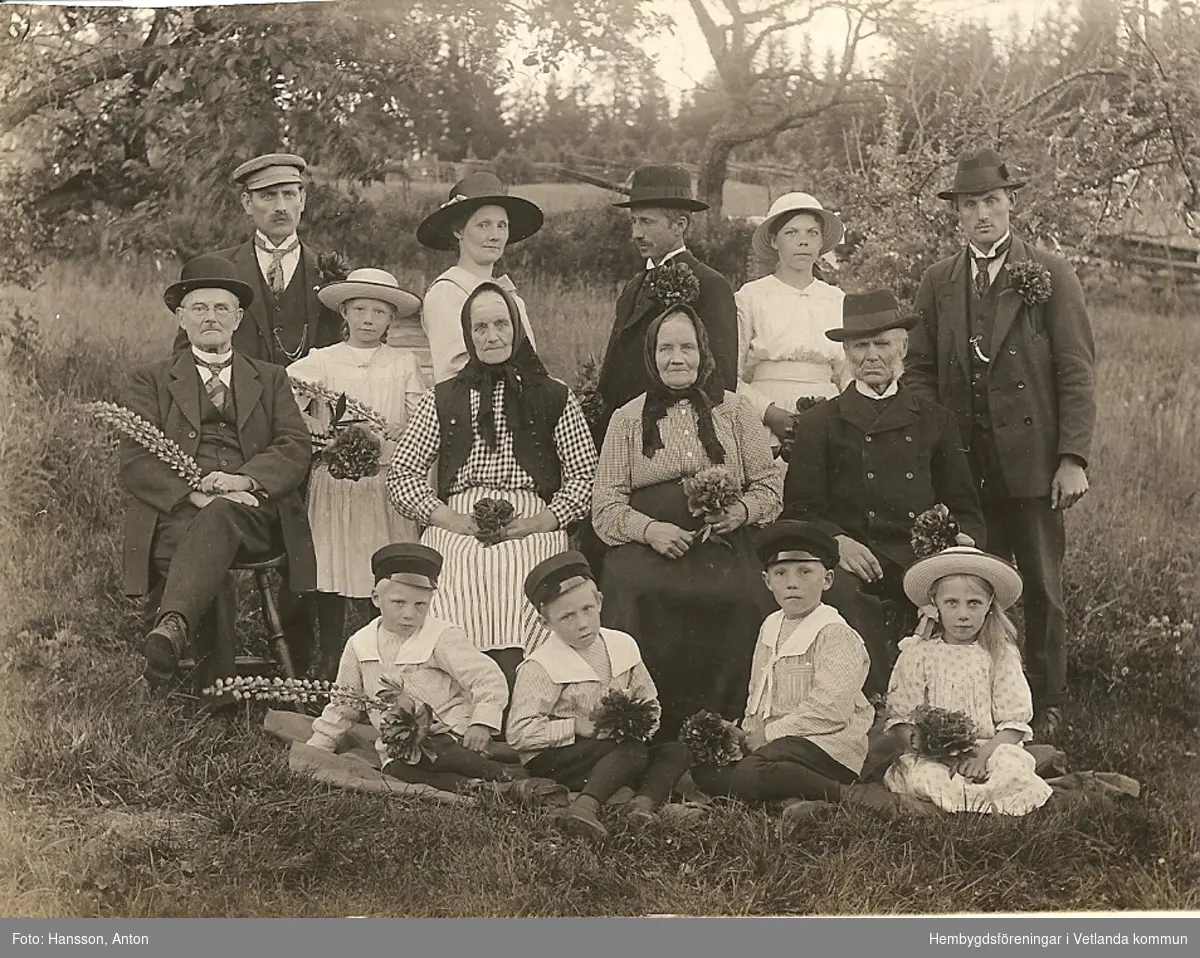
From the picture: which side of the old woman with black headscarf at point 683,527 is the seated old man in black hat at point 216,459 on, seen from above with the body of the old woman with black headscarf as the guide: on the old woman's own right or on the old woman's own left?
on the old woman's own right

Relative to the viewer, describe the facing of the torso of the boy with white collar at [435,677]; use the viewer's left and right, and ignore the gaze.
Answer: facing the viewer

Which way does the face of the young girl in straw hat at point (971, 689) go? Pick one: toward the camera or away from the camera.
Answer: toward the camera

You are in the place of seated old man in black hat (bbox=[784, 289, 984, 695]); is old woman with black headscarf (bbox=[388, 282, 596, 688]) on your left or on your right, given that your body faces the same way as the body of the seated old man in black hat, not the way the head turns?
on your right

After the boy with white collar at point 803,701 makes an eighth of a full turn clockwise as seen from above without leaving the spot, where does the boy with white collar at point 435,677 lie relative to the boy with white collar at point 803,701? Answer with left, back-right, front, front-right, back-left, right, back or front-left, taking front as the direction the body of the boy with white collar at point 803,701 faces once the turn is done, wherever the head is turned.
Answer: front

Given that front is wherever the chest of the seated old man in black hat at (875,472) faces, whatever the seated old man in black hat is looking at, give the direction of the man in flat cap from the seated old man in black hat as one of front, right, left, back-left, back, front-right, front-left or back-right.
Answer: right

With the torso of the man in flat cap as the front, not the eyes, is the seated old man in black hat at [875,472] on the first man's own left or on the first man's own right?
on the first man's own left

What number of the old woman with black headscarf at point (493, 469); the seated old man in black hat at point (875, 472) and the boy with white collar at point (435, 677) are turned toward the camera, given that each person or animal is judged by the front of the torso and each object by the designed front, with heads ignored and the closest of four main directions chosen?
3

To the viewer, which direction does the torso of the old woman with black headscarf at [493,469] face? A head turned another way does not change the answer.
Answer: toward the camera

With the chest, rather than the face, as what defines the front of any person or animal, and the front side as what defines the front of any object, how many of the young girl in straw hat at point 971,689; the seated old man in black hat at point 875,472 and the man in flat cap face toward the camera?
3

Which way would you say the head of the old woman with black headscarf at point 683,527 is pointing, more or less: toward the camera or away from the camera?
toward the camera
